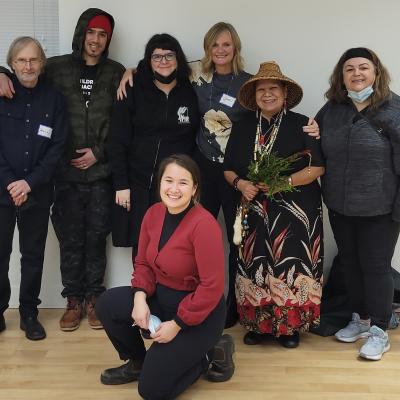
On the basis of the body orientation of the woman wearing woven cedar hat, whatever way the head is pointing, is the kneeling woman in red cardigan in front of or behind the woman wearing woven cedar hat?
in front

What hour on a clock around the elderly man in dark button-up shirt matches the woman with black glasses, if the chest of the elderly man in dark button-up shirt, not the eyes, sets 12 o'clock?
The woman with black glasses is roughly at 9 o'clock from the elderly man in dark button-up shirt.

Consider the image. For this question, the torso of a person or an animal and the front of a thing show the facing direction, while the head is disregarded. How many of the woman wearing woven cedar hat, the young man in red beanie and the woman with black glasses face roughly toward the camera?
3

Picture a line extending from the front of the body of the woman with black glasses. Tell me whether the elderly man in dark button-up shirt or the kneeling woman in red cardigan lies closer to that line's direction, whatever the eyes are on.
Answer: the kneeling woman in red cardigan

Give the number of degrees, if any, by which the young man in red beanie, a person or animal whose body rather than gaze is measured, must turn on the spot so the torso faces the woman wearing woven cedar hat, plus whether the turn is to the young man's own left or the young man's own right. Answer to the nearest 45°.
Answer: approximately 45° to the young man's own left

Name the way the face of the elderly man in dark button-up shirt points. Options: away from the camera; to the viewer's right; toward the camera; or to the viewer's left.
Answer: toward the camera

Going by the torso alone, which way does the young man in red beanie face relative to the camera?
toward the camera

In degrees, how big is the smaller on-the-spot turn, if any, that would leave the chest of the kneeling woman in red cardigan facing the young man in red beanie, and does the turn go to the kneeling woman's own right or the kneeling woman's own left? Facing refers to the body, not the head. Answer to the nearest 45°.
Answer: approximately 90° to the kneeling woman's own right

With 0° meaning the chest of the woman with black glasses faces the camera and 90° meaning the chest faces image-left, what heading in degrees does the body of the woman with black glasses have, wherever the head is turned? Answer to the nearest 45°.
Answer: approximately 0°

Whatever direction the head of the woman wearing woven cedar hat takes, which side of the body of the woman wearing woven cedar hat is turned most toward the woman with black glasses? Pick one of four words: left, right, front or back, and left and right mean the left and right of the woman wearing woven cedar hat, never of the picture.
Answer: right

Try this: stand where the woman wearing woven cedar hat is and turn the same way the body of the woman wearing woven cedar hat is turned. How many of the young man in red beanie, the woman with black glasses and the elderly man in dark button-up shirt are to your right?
3

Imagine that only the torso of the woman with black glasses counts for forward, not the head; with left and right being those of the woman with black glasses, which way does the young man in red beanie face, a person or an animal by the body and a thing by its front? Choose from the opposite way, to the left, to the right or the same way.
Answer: the same way

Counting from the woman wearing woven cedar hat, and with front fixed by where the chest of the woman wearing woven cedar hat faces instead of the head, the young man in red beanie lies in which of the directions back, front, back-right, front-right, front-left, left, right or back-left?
right

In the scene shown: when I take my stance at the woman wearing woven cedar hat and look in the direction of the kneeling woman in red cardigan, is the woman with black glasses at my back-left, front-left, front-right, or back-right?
front-right

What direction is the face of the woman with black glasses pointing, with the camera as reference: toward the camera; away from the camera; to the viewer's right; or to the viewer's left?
toward the camera

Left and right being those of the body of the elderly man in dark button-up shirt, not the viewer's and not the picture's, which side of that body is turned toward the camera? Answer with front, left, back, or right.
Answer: front
